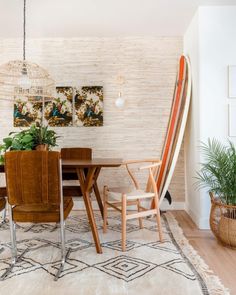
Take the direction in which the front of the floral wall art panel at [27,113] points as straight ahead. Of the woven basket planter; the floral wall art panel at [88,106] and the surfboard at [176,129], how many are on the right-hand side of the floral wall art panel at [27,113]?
0

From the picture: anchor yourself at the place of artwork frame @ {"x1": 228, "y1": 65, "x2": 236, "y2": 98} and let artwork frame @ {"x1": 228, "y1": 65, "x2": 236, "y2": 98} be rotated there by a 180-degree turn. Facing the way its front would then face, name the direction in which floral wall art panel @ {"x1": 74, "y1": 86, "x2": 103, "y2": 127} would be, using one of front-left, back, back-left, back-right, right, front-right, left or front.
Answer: left

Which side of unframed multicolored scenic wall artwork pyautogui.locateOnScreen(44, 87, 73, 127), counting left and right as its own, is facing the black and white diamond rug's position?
front

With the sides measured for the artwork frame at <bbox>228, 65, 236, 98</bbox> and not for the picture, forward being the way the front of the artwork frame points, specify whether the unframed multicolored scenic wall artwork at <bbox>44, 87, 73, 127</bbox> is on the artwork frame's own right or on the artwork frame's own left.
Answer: on the artwork frame's own right

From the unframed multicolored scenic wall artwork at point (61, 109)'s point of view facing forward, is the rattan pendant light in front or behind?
in front

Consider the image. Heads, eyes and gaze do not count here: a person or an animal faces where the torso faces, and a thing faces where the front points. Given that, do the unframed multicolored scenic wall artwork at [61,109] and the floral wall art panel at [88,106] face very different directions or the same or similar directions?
same or similar directions

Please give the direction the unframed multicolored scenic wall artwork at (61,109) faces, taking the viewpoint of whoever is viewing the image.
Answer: facing the viewer

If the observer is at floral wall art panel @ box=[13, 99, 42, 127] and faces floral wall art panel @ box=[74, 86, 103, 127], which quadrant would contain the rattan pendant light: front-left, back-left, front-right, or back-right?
front-right

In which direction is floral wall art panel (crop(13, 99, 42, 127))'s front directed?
toward the camera

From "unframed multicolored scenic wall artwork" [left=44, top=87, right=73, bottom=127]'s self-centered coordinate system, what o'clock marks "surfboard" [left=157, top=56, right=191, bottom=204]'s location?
The surfboard is roughly at 10 o'clock from the unframed multicolored scenic wall artwork.

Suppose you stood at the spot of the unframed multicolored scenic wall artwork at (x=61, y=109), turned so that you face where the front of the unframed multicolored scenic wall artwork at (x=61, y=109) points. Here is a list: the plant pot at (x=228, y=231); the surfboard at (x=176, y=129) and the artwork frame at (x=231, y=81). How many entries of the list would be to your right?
0

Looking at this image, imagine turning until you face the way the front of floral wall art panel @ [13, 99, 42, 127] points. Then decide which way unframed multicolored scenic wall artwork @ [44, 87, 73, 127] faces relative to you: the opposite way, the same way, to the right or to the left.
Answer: the same way

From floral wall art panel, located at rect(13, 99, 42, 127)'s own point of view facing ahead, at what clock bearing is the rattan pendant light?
The rattan pendant light is roughly at 12 o'clock from the floral wall art panel.
